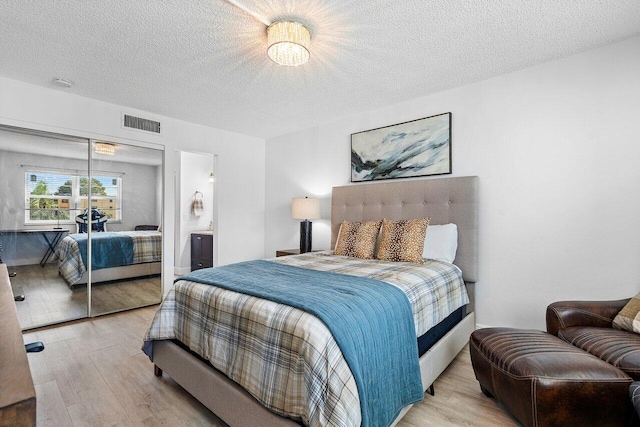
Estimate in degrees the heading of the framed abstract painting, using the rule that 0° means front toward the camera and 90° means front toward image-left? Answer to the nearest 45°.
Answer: approximately 45°

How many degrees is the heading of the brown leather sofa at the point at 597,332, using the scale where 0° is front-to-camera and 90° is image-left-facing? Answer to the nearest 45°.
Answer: approximately 45°

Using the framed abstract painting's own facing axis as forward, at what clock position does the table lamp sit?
The table lamp is roughly at 2 o'clock from the framed abstract painting.

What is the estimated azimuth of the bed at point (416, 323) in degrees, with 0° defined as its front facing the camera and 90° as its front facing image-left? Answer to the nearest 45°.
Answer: approximately 45°
